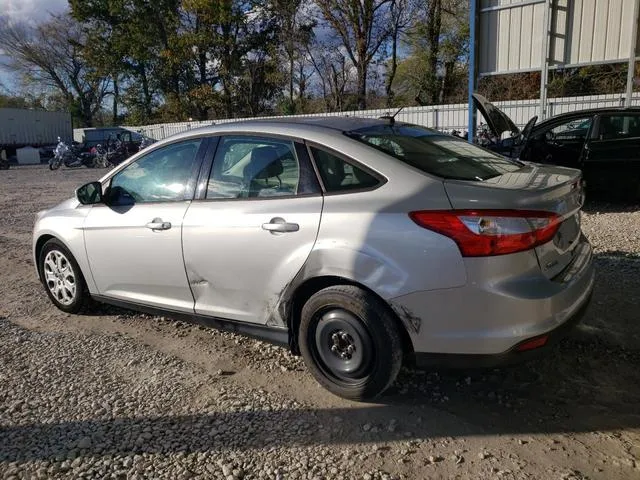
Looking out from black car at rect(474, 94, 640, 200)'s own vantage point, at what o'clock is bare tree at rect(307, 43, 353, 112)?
The bare tree is roughly at 2 o'clock from the black car.

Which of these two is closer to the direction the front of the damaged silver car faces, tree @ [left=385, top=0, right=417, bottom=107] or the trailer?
the trailer

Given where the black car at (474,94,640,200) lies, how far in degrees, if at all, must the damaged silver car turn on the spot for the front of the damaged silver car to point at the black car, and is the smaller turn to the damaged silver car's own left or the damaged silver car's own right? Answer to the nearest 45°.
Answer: approximately 90° to the damaged silver car's own right

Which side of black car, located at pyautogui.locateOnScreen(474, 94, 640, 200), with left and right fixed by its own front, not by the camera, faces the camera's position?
left

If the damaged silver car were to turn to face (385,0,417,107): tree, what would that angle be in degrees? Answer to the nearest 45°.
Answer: approximately 45° to its right

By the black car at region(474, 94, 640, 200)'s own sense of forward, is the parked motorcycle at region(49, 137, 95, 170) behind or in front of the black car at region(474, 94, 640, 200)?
in front

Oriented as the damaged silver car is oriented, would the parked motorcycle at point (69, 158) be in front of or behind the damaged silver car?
in front

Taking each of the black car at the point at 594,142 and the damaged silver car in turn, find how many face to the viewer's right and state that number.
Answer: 0

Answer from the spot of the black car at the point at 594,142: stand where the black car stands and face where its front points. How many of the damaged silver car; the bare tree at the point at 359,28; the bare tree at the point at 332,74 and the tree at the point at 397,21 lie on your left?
1

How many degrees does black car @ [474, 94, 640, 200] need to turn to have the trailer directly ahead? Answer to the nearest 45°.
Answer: approximately 45° to its right

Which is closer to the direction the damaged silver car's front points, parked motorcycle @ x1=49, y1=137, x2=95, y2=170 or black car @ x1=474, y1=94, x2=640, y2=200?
the parked motorcycle

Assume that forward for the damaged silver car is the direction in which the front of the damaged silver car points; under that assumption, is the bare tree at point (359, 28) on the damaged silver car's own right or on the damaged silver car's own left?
on the damaged silver car's own right

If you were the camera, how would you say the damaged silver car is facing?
facing away from the viewer and to the left of the viewer

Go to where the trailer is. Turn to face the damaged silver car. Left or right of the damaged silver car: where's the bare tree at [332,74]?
left
